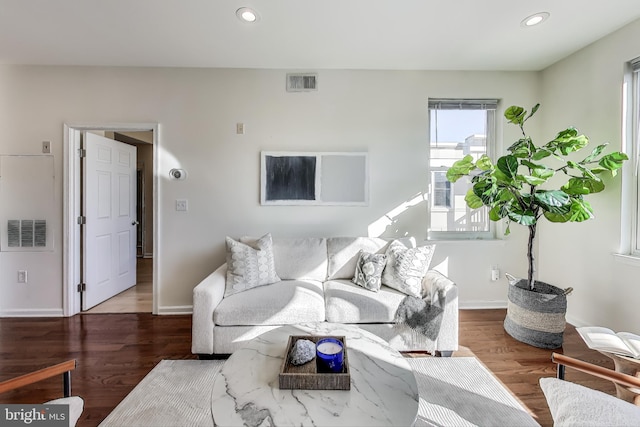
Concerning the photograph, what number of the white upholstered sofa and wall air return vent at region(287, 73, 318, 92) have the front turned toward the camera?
2

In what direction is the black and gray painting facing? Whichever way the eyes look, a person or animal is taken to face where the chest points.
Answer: toward the camera

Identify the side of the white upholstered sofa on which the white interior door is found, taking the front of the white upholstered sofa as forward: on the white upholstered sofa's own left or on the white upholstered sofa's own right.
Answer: on the white upholstered sofa's own right

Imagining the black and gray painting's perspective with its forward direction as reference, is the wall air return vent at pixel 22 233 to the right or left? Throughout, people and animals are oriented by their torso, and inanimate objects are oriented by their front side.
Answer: on its right

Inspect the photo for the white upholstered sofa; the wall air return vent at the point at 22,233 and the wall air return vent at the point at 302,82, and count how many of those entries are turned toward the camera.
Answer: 3

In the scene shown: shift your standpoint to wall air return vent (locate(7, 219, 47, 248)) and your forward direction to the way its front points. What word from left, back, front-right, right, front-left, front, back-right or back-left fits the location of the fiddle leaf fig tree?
front-left

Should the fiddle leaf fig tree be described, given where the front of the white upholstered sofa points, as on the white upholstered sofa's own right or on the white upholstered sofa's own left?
on the white upholstered sofa's own left

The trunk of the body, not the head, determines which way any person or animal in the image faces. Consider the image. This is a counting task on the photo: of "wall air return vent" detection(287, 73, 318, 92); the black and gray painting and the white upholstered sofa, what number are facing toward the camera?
3

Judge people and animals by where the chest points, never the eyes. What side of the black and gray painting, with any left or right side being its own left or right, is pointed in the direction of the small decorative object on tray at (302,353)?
front

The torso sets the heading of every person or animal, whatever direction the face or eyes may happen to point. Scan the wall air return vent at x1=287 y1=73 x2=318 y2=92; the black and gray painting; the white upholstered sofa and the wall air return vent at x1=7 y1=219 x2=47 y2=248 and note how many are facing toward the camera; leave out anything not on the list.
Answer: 4

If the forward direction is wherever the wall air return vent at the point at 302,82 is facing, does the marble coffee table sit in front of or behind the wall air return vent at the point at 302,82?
in front

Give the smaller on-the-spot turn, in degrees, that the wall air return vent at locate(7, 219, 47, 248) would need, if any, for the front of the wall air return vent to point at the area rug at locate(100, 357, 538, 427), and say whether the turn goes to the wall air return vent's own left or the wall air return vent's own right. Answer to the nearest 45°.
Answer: approximately 45° to the wall air return vent's own left

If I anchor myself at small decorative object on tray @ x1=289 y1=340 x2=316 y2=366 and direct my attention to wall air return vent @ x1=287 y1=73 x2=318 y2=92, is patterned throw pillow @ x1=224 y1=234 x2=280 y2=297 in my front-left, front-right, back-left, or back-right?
front-left

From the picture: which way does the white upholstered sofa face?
toward the camera
